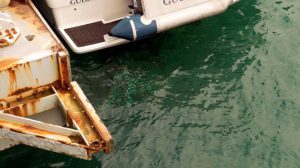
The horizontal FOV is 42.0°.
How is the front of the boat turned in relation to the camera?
facing away from the viewer and to the left of the viewer

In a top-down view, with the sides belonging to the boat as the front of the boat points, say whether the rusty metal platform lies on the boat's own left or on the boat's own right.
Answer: on the boat's own left
